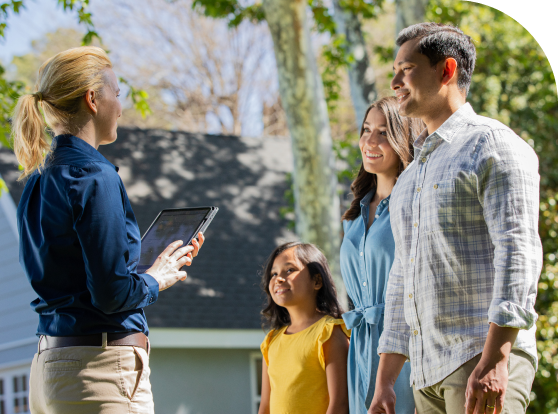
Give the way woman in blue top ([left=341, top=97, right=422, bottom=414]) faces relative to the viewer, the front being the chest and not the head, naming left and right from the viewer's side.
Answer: facing the viewer and to the left of the viewer

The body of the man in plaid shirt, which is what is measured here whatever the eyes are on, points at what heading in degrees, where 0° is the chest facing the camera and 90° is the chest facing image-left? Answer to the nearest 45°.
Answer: approximately 45°

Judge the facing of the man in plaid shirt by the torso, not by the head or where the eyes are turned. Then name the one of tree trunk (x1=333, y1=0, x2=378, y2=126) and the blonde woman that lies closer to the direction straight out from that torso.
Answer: the blonde woman

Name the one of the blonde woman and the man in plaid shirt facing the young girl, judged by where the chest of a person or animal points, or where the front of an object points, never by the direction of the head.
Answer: the blonde woman

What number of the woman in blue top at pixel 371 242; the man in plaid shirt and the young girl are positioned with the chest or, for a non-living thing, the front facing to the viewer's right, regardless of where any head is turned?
0

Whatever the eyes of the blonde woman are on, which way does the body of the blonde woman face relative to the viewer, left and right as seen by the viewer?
facing away from the viewer and to the right of the viewer

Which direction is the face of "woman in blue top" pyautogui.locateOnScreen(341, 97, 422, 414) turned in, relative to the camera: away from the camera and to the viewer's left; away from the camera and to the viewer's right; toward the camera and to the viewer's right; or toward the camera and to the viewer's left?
toward the camera and to the viewer's left

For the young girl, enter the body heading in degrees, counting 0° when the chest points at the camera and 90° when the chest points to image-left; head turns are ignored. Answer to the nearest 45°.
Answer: approximately 45°

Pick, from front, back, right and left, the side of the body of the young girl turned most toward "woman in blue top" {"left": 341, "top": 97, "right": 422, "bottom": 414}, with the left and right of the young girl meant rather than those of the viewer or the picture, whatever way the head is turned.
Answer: left

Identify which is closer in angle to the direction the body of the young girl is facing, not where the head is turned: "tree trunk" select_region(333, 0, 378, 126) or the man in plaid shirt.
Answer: the man in plaid shirt

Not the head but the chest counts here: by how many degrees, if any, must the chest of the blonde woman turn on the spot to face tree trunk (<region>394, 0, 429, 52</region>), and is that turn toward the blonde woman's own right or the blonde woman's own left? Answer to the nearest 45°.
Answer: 0° — they already face it

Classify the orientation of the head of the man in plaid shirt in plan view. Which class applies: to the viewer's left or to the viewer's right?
to the viewer's left

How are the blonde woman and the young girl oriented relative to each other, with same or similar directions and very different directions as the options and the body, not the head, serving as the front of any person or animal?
very different directions
